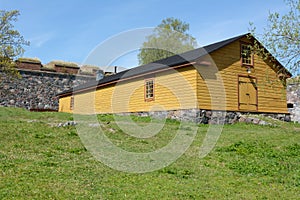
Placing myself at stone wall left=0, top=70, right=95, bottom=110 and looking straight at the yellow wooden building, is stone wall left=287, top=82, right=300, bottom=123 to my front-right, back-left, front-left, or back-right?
front-left

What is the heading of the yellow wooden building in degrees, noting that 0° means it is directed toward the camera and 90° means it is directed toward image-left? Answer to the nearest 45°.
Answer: approximately 315°

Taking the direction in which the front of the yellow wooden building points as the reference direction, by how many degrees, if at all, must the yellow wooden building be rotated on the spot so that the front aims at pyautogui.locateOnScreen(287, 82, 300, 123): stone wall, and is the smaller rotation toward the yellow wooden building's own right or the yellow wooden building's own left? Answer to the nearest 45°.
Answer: approximately 90° to the yellow wooden building's own left

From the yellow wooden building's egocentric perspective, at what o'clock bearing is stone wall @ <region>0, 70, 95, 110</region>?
The stone wall is roughly at 6 o'clock from the yellow wooden building.

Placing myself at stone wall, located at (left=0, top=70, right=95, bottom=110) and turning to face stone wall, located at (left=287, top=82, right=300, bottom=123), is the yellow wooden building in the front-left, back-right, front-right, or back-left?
front-right
